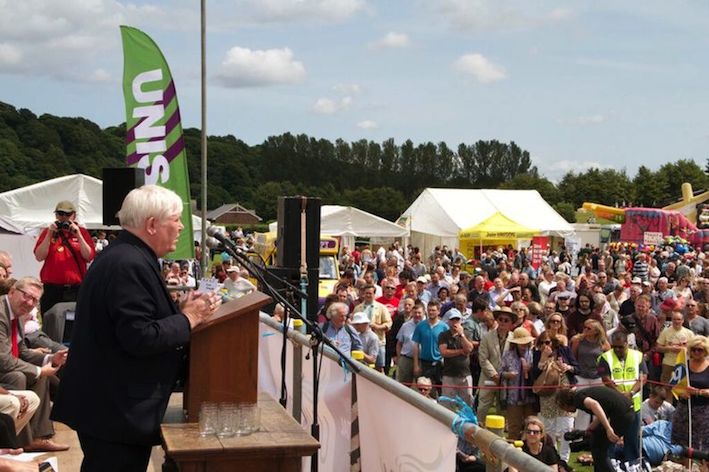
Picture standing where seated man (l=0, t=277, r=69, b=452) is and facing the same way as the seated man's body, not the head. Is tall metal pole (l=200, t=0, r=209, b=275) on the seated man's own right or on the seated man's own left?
on the seated man's own left

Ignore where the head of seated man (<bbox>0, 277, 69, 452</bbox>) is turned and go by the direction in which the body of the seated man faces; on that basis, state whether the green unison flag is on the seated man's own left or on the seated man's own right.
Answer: on the seated man's own left

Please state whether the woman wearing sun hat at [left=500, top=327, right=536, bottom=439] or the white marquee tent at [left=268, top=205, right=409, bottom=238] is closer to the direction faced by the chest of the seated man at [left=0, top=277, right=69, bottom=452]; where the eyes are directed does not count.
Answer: the woman wearing sun hat

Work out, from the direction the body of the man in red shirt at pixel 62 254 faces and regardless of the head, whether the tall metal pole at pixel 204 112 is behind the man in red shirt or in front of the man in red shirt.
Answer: behind

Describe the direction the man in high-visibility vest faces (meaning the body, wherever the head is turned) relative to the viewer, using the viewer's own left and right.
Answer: facing the viewer

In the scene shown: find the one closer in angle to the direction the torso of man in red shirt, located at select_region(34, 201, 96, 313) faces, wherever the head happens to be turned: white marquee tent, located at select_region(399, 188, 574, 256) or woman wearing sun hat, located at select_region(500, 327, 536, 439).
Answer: the woman wearing sun hat

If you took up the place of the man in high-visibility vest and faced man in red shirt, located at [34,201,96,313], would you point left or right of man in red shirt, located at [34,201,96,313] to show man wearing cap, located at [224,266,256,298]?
right

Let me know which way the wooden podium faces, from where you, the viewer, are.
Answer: facing to the right of the viewer

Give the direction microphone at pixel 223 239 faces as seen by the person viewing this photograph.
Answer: facing to the left of the viewer

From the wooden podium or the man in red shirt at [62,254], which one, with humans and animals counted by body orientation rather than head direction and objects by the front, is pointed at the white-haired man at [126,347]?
the man in red shirt

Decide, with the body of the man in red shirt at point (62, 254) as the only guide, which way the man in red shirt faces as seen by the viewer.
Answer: toward the camera

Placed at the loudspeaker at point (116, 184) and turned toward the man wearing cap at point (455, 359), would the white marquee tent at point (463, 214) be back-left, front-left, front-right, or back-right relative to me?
front-left

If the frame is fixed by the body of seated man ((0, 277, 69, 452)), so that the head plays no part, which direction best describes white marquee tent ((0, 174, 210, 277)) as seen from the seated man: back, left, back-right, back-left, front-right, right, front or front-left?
back-left

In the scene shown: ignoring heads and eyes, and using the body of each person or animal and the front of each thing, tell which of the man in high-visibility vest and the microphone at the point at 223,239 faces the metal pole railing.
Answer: the man in high-visibility vest

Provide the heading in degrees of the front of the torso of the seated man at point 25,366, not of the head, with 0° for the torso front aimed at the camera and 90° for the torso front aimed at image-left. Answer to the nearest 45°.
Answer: approximately 315°

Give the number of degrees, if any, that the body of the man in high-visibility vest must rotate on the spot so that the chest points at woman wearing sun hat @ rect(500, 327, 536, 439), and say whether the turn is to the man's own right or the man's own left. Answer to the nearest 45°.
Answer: approximately 90° to the man's own right
